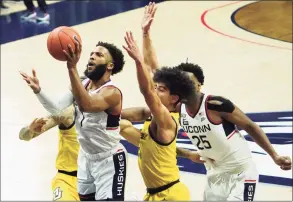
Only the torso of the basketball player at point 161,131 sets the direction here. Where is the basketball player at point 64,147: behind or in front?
in front

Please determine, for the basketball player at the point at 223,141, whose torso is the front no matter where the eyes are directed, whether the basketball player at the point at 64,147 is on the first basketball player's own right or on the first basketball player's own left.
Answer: on the first basketball player's own right

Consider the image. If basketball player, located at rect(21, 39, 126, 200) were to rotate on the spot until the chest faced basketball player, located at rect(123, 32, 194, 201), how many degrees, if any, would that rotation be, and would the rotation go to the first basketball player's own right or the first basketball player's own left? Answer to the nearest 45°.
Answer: approximately 135° to the first basketball player's own left

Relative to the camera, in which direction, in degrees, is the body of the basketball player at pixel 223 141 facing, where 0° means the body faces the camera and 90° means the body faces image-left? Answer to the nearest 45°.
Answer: approximately 45°

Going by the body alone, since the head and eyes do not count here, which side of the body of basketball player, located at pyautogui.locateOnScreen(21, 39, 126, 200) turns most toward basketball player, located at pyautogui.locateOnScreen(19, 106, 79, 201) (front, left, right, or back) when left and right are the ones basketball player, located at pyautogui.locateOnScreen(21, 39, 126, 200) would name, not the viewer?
right
